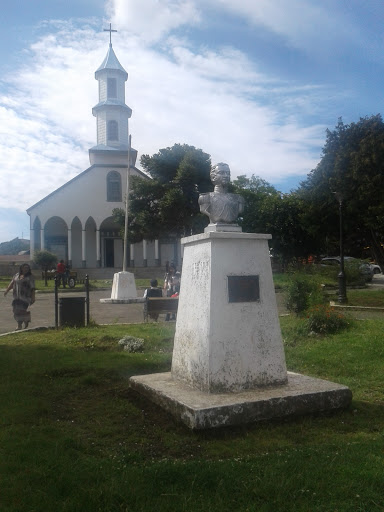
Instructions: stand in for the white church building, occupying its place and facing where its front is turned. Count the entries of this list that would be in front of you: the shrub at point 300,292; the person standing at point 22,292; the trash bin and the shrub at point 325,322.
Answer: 4

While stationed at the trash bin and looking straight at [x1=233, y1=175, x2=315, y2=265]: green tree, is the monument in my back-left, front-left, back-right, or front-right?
back-right

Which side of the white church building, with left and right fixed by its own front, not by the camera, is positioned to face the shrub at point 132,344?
front

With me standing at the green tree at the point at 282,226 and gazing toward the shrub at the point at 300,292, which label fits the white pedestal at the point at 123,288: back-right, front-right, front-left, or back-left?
front-right

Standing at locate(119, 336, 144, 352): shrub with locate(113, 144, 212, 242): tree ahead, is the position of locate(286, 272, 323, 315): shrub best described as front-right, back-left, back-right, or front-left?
front-right

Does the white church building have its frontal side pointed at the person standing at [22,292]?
yes

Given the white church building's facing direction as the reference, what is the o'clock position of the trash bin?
The trash bin is roughly at 12 o'clock from the white church building.

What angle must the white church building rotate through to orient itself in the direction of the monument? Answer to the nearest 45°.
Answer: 0° — it already faces it

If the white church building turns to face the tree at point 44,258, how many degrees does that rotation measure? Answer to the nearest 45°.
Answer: approximately 45° to its right

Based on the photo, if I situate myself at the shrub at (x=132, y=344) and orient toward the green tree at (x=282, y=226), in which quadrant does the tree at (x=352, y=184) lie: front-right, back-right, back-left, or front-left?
front-right

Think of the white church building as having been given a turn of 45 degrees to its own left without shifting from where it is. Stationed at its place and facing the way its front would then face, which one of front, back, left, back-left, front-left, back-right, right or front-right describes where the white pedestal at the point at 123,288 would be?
front-right

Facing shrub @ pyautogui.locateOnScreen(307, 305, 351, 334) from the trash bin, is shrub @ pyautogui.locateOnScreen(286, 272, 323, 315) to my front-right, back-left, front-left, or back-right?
front-left

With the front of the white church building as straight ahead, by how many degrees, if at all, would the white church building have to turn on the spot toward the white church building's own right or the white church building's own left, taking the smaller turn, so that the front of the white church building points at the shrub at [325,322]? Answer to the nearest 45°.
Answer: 0° — it already faces it

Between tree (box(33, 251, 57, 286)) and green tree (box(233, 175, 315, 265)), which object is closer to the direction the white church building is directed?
the tree

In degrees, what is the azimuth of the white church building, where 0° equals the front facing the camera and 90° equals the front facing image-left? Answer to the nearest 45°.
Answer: approximately 0°
